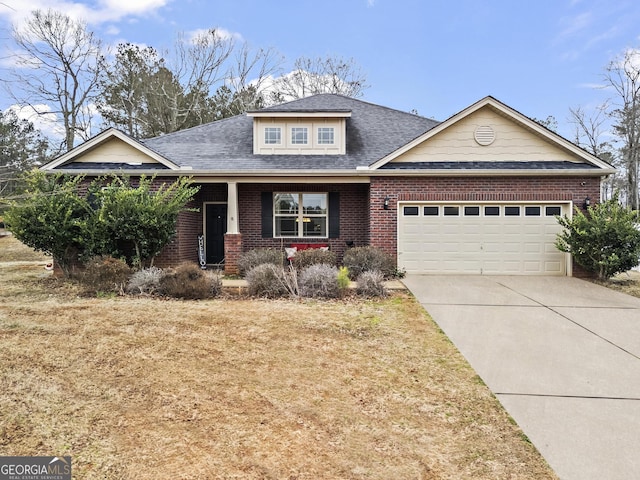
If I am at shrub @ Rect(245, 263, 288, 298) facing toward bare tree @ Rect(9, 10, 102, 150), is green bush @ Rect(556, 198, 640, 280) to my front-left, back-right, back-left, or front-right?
back-right

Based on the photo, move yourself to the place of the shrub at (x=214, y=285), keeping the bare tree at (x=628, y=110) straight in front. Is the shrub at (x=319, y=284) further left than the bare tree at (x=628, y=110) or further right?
right

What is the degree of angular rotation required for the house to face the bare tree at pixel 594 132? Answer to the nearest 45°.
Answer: approximately 135° to its left

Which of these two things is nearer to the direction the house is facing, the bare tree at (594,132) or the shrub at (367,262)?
the shrub

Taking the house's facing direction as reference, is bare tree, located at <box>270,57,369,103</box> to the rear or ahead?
to the rear

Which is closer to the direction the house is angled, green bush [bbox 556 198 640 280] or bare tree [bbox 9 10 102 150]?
the green bush

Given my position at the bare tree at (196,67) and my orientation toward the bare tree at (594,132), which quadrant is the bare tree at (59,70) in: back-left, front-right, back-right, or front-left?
back-right

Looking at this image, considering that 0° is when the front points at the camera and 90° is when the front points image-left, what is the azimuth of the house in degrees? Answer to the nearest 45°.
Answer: approximately 0°

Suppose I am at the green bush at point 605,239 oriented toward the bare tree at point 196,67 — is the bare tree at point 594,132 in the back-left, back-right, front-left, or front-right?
front-right

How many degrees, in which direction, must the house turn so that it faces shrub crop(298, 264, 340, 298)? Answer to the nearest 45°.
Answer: approximately 45° to its right

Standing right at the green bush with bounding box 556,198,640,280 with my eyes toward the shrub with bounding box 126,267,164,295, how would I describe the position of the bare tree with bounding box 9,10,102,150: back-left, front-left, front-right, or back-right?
front-right

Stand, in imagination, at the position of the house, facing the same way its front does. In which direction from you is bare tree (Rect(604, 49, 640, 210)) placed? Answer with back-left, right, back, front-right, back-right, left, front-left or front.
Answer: back-left

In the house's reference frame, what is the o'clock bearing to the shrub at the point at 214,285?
The shrub is roughly at 2 o'clock from the house.

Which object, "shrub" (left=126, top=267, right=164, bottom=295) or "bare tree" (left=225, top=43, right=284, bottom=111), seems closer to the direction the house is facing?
the shrub
